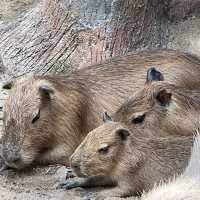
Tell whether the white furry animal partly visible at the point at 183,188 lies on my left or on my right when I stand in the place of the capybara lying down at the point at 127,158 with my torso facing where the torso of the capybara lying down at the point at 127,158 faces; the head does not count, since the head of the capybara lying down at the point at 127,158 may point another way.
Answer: on my left

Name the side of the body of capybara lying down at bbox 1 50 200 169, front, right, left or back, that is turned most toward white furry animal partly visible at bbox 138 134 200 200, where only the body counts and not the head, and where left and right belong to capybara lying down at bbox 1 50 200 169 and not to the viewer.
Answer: left

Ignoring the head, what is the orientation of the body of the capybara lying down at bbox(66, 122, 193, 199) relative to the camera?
to the viewer's left

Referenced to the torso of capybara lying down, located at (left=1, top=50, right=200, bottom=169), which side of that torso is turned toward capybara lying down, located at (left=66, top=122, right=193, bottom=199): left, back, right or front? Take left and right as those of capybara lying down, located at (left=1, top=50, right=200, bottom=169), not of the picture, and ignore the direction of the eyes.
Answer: left

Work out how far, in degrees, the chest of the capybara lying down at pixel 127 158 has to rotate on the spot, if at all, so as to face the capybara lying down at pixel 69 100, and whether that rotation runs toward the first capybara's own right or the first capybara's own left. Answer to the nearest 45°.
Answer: approximately 45° to the first capybara's own right
